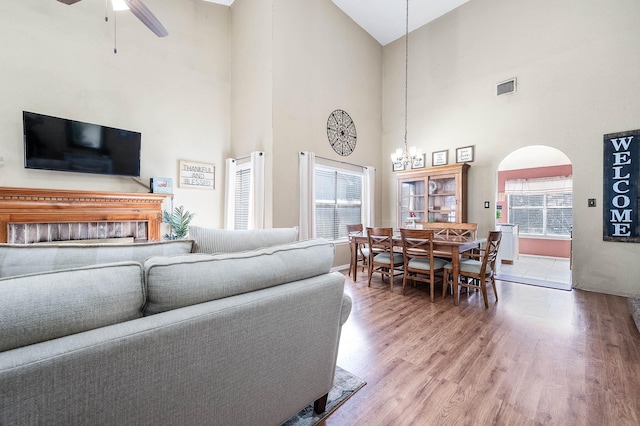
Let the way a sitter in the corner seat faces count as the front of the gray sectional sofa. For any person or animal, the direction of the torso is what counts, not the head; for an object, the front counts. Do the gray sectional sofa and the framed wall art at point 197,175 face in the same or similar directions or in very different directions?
very different directions

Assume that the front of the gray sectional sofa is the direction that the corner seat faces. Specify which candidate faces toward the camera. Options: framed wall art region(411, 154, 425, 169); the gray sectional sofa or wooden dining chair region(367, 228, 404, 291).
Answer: the framed wall art

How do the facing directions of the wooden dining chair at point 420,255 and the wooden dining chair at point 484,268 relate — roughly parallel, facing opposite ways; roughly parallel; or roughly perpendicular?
roughly perpendicular

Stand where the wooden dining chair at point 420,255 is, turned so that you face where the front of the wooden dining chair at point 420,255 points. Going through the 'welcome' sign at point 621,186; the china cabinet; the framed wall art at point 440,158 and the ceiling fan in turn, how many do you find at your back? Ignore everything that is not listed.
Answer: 1

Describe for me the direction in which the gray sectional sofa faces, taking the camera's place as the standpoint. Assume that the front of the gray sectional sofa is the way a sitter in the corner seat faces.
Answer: facing away from the viewer and to the left of the viewer

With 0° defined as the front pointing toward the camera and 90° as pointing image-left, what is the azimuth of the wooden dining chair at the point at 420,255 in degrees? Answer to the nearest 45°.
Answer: approximately 225°

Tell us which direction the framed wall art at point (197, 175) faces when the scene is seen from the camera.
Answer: facing the viewer and to the right of the viewer

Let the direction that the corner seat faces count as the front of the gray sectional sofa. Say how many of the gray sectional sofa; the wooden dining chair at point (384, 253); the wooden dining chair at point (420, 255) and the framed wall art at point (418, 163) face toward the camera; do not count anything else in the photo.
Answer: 1

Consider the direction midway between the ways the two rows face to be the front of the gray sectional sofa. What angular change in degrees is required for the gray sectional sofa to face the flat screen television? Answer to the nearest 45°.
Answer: approximately 45° to its right

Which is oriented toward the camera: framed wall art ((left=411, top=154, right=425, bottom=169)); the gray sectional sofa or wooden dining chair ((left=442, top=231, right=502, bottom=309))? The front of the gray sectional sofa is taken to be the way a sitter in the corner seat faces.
the framed wall art

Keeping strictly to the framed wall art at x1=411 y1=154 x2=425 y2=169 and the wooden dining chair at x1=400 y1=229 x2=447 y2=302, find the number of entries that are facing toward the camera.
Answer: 1

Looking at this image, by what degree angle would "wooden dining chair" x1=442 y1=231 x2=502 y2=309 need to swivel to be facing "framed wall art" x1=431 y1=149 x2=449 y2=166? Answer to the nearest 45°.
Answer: approximately 45° to its right

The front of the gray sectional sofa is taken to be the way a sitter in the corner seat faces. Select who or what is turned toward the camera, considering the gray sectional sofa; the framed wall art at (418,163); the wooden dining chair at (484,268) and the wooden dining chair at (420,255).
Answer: the framed wall art

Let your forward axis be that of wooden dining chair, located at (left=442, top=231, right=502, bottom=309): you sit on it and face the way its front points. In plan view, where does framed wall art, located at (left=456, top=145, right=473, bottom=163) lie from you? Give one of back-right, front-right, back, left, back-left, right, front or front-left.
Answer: front-right

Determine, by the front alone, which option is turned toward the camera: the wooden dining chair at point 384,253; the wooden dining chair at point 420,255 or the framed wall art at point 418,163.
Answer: the framed wall art
